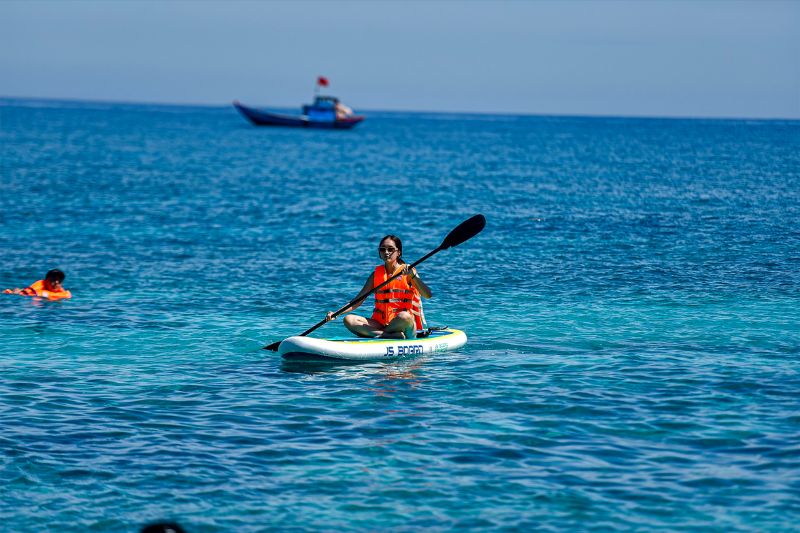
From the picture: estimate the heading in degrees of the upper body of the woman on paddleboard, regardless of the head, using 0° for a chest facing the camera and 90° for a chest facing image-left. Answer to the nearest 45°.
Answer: approximately 45°
